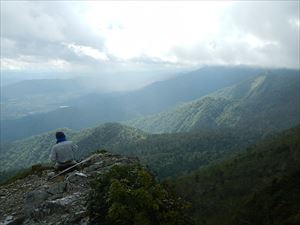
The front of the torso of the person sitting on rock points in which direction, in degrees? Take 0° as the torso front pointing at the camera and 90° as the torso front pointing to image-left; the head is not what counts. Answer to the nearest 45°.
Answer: approximately 180°
